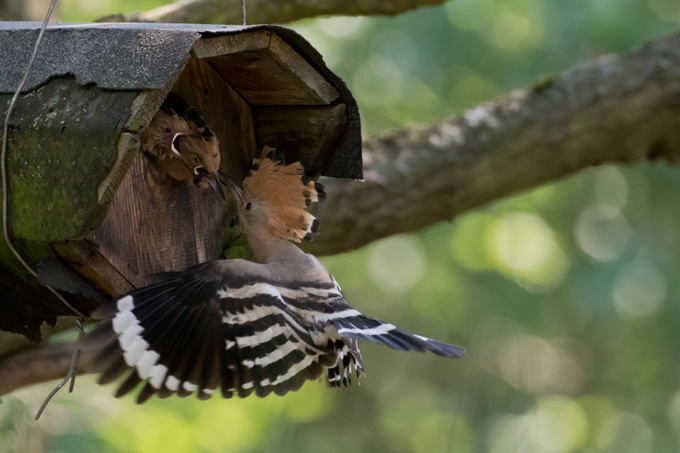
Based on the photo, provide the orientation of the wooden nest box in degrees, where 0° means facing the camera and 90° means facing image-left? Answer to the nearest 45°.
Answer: approximately 315°

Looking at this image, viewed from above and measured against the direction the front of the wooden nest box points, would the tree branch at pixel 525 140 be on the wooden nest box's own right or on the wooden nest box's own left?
on the wooden nest box's own left
